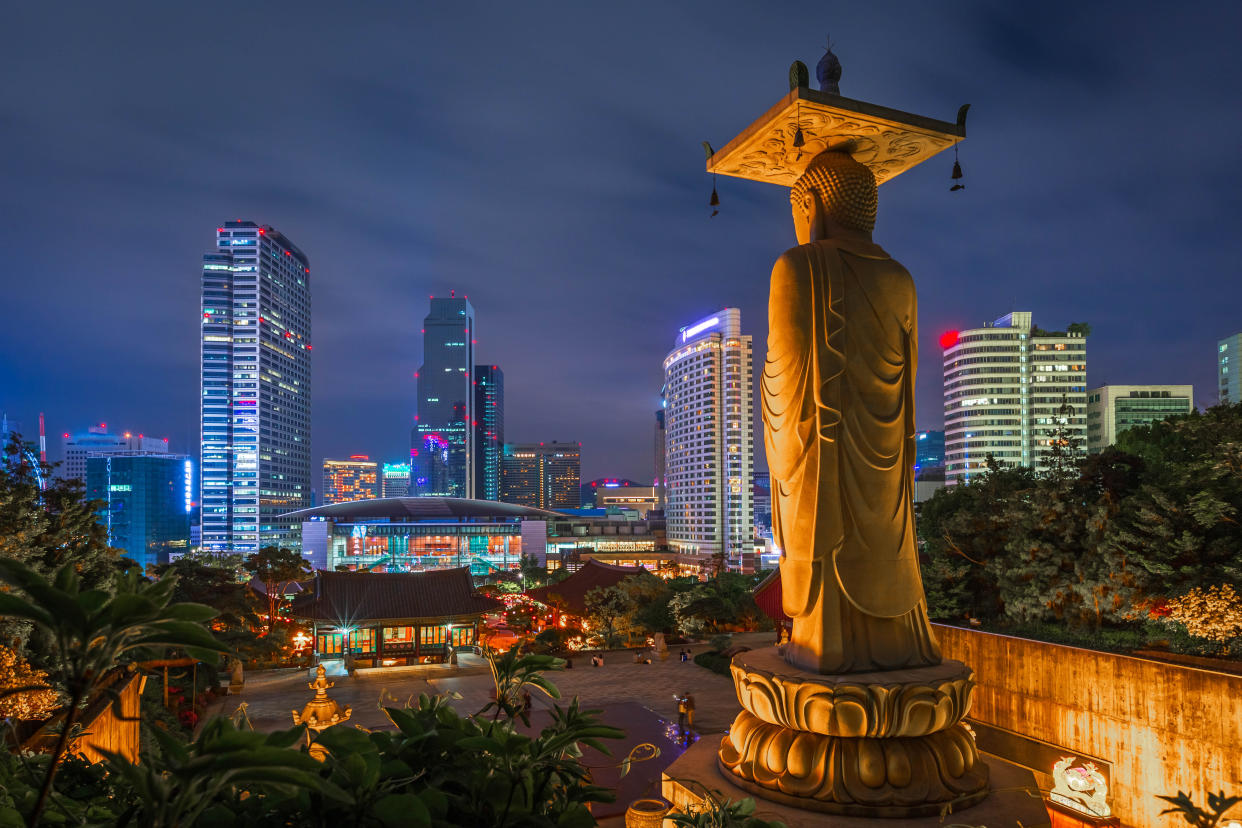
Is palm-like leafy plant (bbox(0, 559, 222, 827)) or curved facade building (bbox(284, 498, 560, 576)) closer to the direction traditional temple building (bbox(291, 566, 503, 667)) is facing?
the palm-like leafy plant

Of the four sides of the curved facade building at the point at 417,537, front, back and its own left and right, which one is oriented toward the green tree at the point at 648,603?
front

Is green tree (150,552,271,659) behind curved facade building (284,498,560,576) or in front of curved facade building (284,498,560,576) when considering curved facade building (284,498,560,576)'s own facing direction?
in front

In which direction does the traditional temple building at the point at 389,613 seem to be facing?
toward the camera

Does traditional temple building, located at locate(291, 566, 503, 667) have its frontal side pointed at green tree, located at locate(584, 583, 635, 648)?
no

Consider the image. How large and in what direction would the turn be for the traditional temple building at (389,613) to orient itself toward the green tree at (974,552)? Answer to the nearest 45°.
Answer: approximately 45° to its left

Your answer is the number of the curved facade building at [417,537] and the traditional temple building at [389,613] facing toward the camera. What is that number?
2

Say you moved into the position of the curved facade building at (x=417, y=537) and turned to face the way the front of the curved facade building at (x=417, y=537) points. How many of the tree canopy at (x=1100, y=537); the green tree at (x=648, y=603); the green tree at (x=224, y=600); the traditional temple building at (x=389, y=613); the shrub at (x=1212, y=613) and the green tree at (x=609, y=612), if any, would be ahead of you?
6

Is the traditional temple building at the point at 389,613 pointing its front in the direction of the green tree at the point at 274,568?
no

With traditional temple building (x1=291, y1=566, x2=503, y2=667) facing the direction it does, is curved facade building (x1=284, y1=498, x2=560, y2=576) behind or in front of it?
behind

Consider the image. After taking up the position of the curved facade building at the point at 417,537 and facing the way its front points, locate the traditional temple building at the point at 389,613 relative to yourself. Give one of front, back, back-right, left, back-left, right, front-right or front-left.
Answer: front

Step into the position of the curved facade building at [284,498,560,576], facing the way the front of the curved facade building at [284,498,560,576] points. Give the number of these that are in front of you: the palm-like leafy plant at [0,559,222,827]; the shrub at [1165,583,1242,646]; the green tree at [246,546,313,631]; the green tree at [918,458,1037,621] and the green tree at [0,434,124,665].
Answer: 5

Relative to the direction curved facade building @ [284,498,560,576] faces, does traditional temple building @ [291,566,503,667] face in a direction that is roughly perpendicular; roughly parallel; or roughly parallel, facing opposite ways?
roughly parallel
